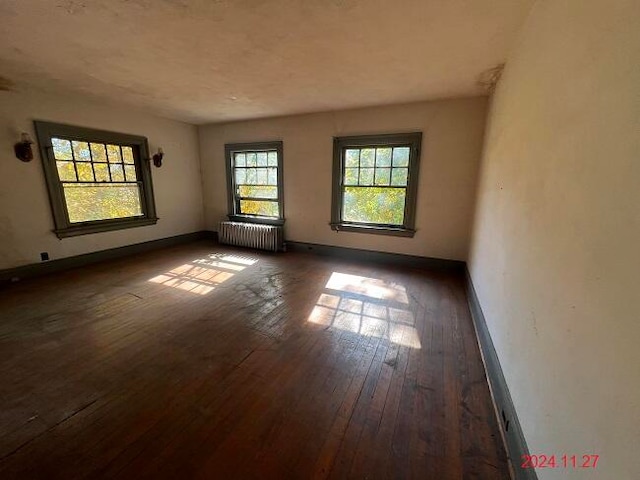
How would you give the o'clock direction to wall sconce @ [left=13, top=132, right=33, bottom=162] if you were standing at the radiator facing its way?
The wall sconce is roughly at 1 o'clock from the radiator.

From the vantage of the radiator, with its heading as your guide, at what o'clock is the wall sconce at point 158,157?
The wall sconce is roughly at 2 o'clock from the radiator.

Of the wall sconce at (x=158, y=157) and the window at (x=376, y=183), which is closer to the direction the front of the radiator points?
the wall sconce

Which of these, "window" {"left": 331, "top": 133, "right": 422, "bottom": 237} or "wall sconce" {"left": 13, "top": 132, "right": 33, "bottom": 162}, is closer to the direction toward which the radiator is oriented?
the wall sconce

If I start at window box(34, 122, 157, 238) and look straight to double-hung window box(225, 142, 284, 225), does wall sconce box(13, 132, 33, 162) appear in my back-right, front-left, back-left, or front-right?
back-right

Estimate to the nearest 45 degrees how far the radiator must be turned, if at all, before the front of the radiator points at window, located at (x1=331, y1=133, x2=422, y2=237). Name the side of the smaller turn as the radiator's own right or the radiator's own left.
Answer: approximately 90° to the radiator's own left

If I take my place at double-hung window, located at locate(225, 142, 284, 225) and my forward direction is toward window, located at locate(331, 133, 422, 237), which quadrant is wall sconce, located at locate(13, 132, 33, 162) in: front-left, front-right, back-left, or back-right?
back-right

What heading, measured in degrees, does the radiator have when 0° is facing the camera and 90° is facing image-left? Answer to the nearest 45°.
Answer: approximately 45°
